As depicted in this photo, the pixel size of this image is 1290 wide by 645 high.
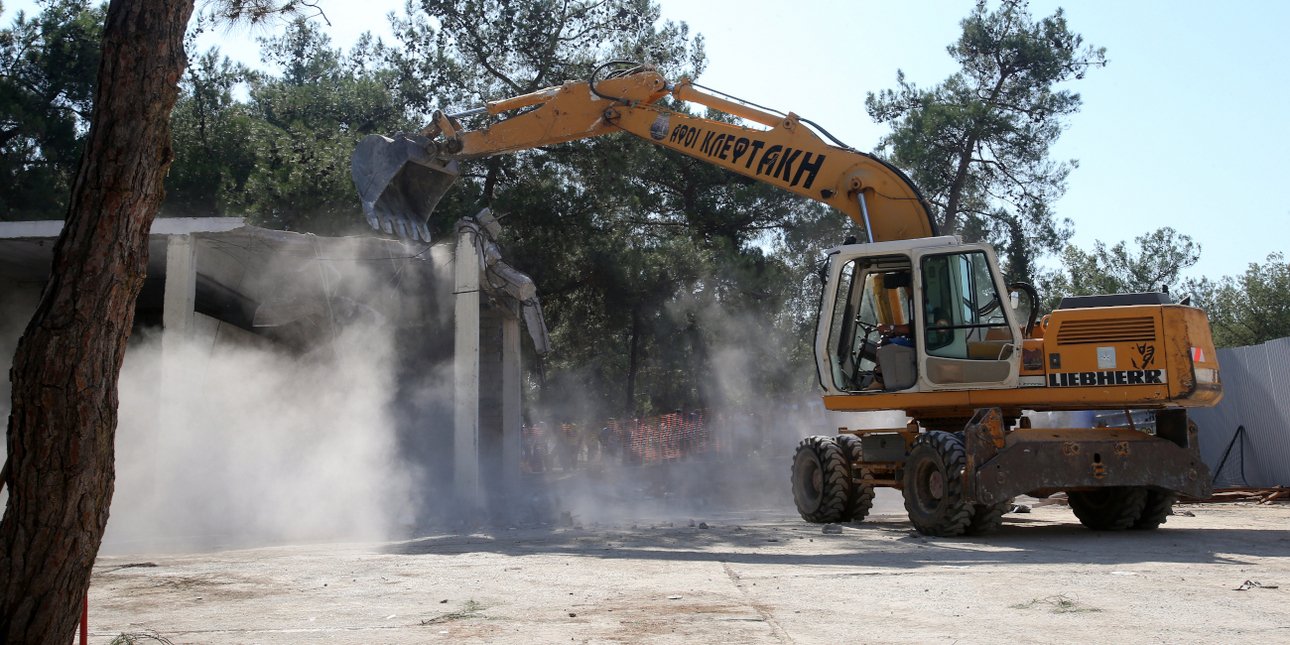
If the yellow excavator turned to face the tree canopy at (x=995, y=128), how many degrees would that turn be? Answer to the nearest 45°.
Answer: approximately 90° to its right

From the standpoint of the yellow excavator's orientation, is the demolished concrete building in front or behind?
in front

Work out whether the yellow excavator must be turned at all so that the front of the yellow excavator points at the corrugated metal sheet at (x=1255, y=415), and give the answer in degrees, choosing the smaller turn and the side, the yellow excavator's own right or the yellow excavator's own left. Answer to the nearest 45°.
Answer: approximately 135° to the yellow excavator's own right

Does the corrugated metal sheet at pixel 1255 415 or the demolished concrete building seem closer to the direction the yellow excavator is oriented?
the demolished concrete building

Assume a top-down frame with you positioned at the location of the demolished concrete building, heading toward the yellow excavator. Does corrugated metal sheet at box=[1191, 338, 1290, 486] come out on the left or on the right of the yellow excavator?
left

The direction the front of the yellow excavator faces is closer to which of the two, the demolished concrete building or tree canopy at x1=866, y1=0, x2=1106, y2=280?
the demolished concrete building

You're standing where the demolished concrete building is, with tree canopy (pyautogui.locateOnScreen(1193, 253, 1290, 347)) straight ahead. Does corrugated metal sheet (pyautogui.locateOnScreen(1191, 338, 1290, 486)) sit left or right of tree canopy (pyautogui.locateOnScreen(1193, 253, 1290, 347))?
right

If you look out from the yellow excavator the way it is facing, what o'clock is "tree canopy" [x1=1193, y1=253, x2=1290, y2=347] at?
The tree canopy is roughly at 4 o'clock from the yellow excavator.

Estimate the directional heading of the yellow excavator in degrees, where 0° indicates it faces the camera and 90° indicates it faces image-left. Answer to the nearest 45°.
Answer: approximately 90°
